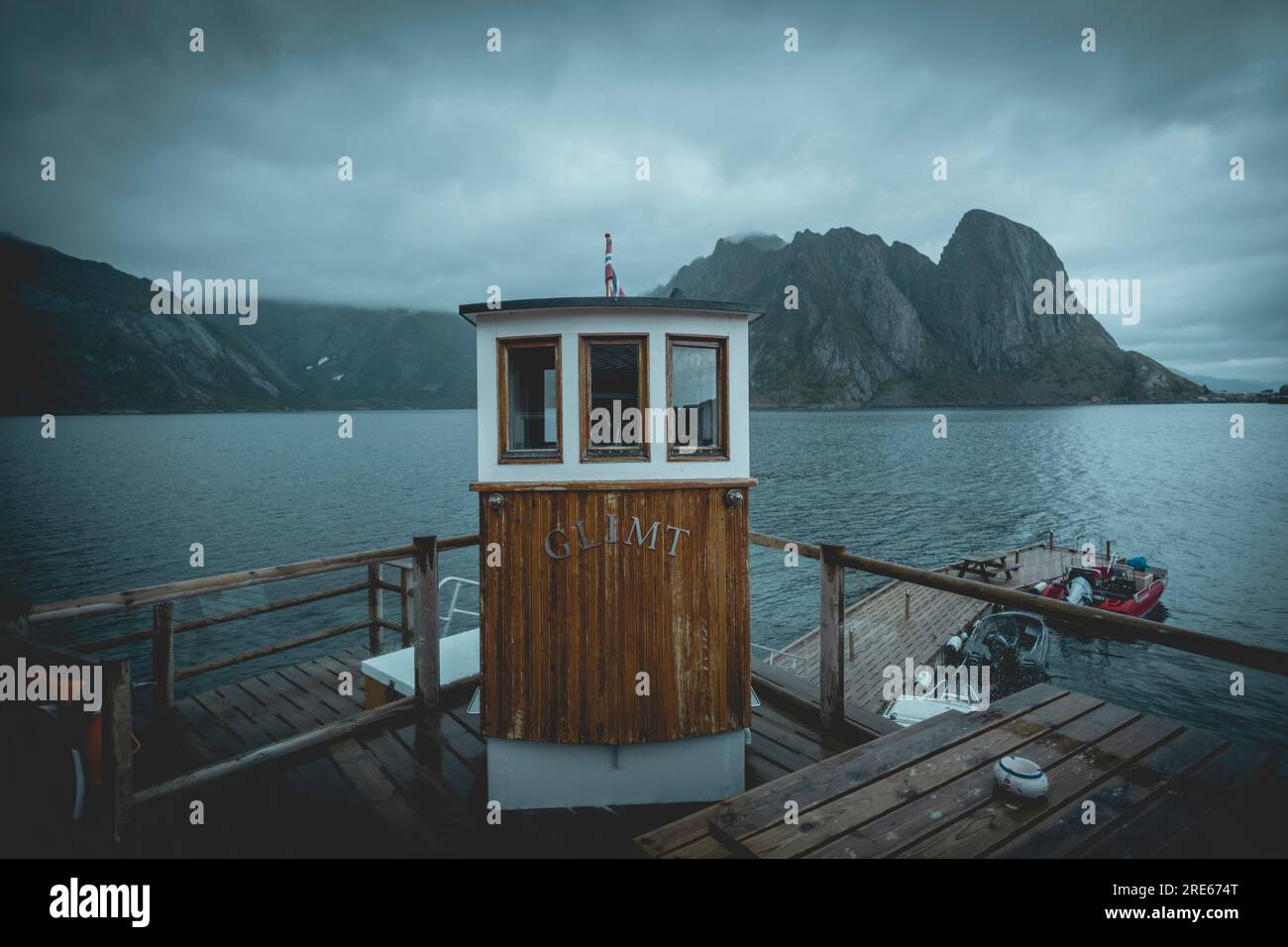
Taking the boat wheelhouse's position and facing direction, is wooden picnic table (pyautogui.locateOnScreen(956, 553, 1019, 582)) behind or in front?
behind

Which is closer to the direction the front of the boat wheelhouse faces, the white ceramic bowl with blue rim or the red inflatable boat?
the white ceramic bowl with blue rim

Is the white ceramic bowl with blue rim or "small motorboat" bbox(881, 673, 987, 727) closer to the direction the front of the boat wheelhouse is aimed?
the white ceramic bowl with blue rim

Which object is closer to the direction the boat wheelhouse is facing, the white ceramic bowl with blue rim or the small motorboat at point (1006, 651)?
the white ceramic bowl with blue rim

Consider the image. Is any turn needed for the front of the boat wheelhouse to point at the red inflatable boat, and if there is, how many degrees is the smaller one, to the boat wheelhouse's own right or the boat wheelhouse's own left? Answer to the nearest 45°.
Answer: approximately 135° to the boat wheelhouse's own left

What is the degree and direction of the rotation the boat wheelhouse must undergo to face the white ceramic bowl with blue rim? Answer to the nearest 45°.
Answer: approximately 45° to its left

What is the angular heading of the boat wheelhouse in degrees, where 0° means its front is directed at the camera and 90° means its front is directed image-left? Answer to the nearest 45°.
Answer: approximately 0°
